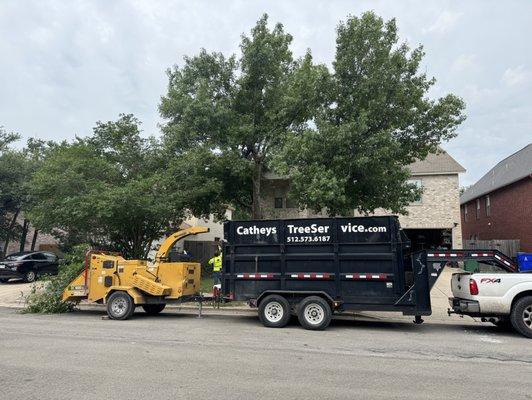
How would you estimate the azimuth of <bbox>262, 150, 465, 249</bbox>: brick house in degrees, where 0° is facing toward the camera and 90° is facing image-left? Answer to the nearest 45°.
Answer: approximately 0°

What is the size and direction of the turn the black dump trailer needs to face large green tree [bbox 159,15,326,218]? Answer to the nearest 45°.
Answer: approximately 135° to its left

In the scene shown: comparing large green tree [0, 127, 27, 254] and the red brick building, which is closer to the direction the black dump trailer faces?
the red brick building

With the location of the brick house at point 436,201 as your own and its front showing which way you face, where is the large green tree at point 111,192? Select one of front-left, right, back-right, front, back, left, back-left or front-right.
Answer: front-right

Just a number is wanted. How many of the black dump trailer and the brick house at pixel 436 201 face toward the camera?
1

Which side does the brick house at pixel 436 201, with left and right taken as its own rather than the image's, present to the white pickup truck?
front

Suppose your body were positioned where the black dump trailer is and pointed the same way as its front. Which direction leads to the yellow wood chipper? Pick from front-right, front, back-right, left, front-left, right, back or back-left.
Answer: back

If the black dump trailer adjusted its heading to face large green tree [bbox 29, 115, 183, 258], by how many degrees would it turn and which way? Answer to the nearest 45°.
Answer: approximately 135° to its left

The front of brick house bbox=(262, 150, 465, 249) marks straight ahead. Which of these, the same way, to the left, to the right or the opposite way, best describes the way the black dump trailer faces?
to the left

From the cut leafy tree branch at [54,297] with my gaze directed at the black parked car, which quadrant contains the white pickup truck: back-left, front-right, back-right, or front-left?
back-right

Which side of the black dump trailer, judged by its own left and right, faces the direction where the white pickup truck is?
front

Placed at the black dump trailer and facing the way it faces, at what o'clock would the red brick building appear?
The red brick building is roughly at 10 o'clock from the black dump trailer.

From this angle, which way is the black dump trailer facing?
to the viewer's right
